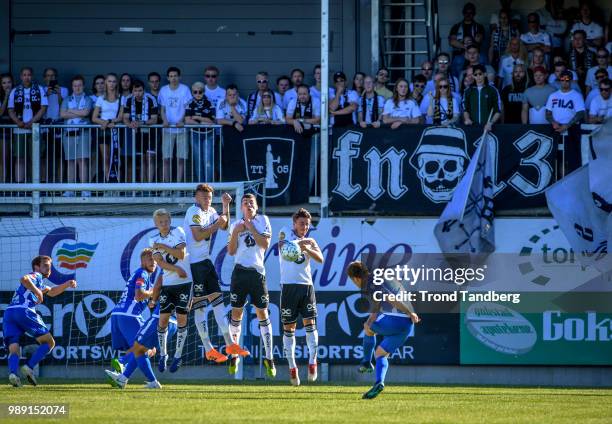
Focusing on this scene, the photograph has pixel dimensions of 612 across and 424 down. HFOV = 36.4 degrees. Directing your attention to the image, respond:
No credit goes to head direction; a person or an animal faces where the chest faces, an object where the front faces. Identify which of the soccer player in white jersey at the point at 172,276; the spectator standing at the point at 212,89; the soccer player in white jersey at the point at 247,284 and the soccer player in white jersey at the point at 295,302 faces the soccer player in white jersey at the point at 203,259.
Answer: the spectator standing

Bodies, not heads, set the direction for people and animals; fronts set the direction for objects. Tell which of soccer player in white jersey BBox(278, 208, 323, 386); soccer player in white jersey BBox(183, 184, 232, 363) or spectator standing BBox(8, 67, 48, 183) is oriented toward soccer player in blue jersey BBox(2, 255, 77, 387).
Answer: the spectator standing

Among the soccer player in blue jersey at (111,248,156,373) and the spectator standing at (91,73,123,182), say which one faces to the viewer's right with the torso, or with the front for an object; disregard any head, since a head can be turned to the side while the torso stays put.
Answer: the soccer player in blue jersey

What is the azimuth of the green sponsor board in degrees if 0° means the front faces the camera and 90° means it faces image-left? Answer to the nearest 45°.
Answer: approximately 0°

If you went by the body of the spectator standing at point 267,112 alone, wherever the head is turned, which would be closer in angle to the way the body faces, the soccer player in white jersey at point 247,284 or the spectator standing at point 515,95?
the soccer player in white jersey

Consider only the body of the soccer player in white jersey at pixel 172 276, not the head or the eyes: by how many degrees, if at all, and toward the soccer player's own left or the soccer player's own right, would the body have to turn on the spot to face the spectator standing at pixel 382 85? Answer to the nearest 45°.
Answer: approximately 135° to the soccer player's own left

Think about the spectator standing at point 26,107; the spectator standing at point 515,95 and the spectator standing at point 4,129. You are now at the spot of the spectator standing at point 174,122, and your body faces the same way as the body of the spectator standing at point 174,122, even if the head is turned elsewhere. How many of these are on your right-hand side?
2
